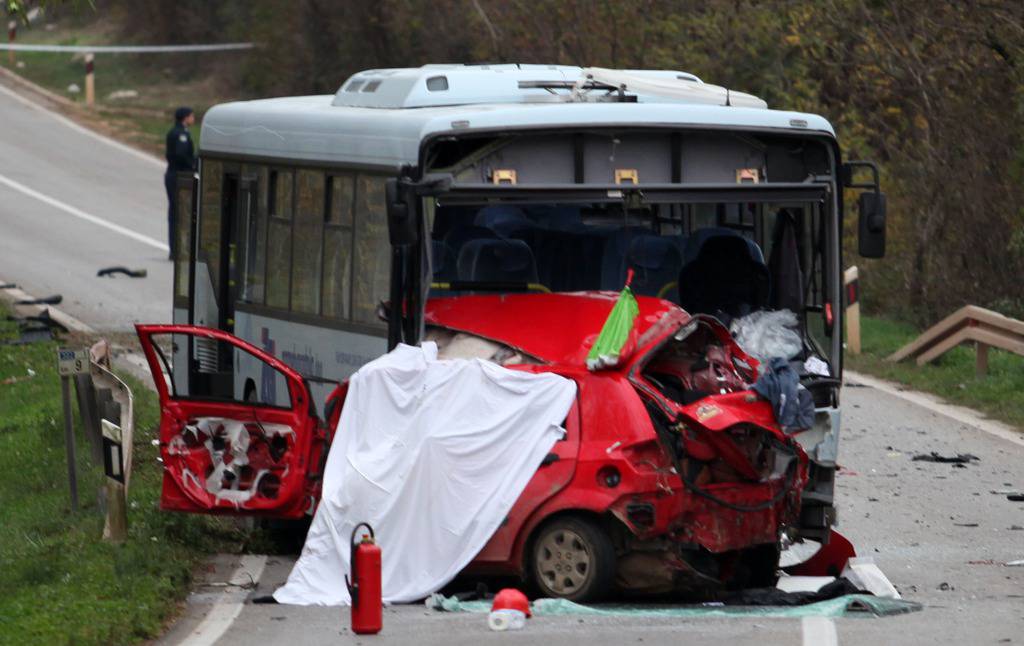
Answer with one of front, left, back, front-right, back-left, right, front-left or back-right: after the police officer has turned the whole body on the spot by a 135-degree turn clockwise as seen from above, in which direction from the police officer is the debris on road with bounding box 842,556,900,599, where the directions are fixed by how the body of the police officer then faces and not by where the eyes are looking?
front-left

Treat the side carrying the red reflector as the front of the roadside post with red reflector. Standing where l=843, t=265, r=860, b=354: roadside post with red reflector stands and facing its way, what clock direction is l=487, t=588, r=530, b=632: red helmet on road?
The red helmet on road is roughly at 12 o'clock from the roadside post with red reflector.

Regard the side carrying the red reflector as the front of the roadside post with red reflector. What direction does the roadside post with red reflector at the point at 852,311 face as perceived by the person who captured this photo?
facing the viewer

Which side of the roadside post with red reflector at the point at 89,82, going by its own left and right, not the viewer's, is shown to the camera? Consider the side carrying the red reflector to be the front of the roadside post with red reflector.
front

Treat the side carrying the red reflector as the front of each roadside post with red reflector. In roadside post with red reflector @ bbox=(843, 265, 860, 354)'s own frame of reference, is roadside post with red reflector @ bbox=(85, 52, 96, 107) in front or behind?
behind

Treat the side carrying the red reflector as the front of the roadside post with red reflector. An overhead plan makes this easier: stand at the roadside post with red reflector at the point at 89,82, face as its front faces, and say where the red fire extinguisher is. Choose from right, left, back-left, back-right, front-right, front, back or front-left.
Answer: front

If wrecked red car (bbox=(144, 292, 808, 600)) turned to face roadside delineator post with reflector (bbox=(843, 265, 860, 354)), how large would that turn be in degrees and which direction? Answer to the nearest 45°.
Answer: approximately 45° to its right

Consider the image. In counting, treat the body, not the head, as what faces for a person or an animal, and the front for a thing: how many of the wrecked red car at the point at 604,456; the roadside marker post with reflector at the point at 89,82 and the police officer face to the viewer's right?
1
